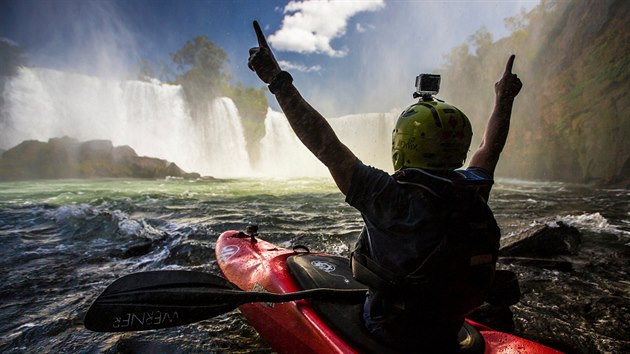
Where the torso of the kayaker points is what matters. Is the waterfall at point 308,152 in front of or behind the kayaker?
in front

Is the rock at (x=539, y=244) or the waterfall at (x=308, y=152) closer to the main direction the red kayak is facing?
the waterfall

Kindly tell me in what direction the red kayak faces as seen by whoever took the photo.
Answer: facing away from the viewer and to the left of the viewer

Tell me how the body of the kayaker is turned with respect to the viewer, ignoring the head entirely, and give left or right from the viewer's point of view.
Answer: facing away from the viewer and to the left of the viewer

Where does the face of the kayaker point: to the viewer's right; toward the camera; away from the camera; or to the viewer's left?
away from the camera

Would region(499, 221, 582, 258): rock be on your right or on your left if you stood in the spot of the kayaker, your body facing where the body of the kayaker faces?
on your right

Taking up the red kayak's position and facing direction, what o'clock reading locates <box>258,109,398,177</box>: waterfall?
The waterfall is roughly at 1 o'clock from the red kayak.

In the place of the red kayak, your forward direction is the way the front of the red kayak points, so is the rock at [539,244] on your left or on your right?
on your right

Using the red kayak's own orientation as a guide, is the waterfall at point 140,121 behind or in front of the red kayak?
in front

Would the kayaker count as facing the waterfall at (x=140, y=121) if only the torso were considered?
yes
